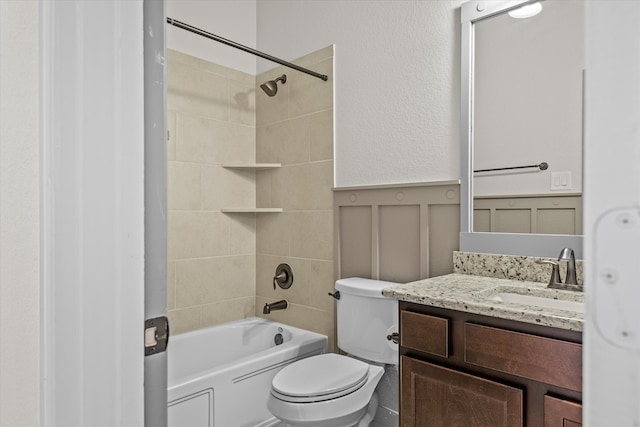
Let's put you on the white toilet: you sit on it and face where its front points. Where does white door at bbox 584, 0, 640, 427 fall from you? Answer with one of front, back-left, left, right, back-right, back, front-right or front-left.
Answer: front-left

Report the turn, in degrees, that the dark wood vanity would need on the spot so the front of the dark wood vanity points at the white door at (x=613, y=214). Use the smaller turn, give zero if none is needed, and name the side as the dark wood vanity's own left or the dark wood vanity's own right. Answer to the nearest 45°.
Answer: approximately 45° to the dark wood vanity's own left

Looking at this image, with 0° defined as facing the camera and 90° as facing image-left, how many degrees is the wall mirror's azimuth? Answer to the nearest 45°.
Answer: approximately 45°

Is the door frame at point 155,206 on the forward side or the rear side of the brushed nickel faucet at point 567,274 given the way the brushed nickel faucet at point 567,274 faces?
on the forward side

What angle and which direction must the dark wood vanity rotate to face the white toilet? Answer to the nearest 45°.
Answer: approximately 90° to its right

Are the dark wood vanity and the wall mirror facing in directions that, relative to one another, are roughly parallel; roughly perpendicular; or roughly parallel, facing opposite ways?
roughly parallel

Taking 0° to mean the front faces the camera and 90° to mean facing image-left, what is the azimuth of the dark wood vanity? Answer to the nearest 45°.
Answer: approximately 45°

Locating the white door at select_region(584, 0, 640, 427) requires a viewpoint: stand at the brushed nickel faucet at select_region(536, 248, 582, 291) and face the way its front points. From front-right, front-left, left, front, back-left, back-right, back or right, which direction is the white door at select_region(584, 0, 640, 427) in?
front-left

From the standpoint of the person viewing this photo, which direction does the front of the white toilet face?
facing the viewer and to the left of the viewer

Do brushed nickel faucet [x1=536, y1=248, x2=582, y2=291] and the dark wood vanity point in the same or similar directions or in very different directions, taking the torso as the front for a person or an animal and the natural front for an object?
same or similar directions

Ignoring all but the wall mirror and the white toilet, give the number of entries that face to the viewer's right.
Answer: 0

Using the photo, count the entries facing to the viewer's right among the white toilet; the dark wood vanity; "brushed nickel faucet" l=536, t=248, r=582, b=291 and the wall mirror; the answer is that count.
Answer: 0
